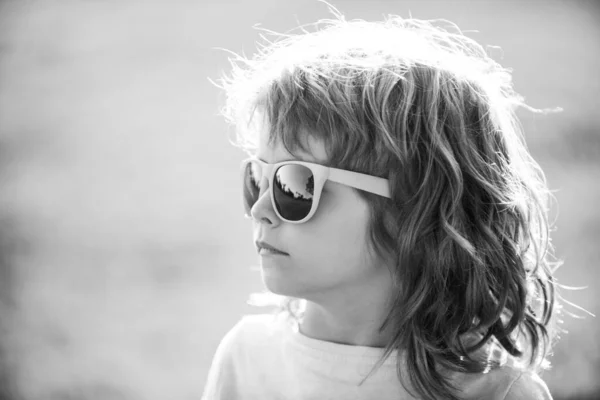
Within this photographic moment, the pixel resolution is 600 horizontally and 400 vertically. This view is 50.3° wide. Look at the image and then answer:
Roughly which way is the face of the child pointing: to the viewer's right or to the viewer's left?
to the viewer's left

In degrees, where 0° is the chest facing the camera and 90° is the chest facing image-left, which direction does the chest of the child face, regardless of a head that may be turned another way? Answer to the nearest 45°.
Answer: approximately 45°
